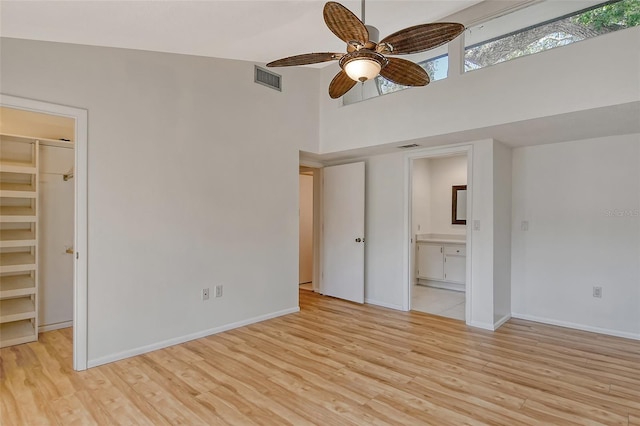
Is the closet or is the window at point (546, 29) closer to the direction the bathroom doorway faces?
the closet

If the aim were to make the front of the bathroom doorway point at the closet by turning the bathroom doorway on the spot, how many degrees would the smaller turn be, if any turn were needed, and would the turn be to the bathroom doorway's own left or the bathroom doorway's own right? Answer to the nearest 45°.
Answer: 0° — it already faces it

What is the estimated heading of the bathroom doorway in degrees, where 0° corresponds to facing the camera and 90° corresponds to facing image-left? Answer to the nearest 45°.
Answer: approximately 45°
